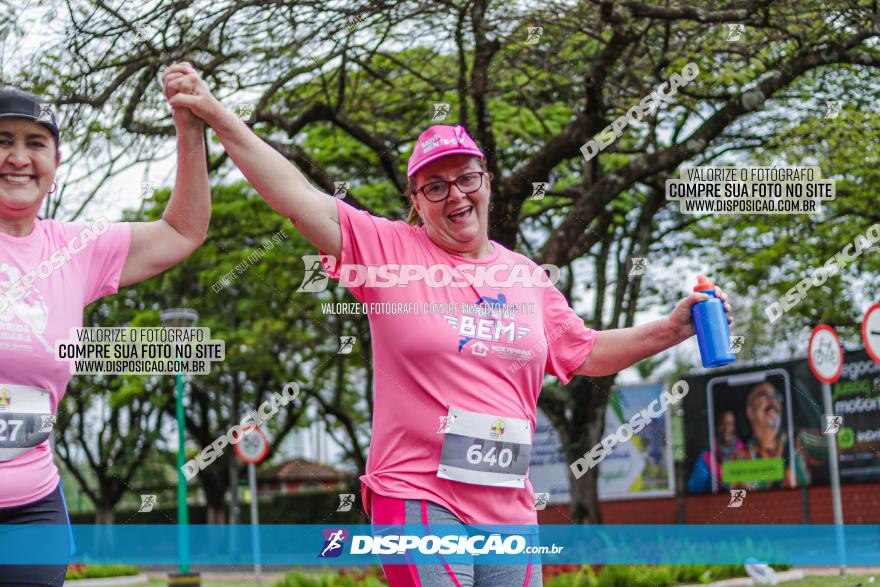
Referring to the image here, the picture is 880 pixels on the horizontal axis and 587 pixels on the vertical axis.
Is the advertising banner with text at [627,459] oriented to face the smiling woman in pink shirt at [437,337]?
yes

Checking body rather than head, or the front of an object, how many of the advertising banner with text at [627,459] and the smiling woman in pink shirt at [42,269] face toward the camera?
2

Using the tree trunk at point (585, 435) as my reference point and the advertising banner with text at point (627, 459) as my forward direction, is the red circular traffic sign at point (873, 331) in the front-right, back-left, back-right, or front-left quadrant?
back-right

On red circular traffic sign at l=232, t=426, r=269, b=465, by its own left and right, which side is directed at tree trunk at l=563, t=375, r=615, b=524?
left

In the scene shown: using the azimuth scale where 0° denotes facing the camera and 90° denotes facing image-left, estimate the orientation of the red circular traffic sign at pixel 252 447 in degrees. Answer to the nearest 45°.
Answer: approximately 0°

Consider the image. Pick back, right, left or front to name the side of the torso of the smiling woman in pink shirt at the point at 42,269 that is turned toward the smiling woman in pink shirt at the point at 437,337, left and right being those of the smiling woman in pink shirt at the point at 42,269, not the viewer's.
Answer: left

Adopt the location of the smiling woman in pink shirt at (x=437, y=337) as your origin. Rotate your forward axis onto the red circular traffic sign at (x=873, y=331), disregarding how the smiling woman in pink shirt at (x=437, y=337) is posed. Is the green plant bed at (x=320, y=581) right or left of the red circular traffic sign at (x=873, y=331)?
left
